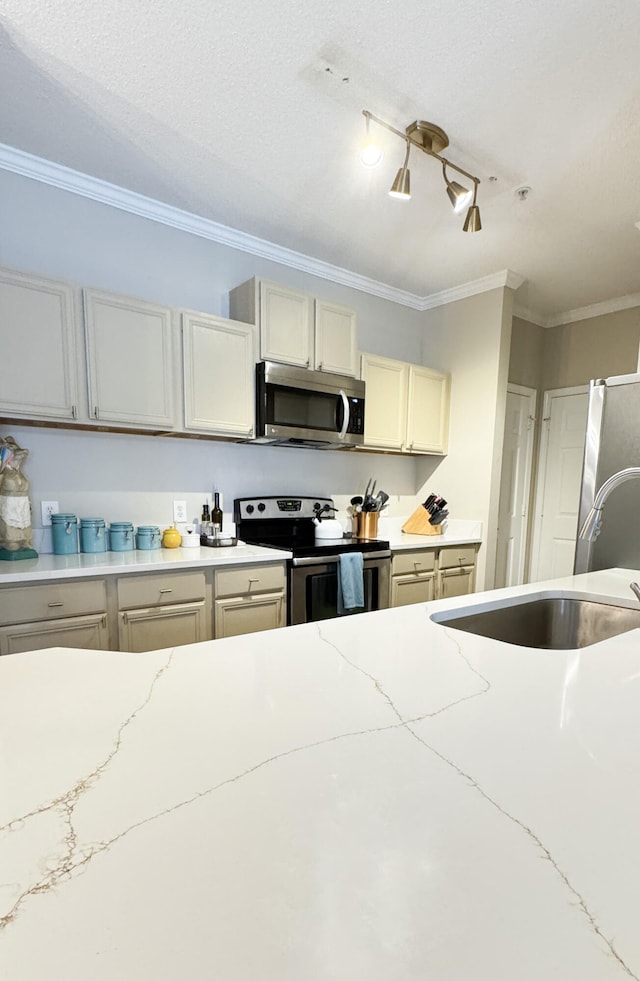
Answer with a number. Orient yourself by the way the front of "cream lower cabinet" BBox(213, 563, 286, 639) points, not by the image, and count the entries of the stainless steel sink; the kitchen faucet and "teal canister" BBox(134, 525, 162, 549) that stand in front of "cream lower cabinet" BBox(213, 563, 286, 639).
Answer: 2

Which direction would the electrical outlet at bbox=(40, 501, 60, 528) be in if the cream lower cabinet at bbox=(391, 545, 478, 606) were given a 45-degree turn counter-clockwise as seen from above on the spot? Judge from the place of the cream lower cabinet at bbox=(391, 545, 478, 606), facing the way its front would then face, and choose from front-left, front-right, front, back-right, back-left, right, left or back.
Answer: back-right

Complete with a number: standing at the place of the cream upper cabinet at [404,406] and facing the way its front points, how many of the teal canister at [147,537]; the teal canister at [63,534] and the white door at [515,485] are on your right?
2

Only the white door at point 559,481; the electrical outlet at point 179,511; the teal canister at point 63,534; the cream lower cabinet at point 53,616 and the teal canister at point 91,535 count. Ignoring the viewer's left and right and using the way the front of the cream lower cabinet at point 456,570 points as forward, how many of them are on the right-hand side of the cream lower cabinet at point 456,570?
4

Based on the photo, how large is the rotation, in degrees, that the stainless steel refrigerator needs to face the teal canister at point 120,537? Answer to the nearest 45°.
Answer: approximately 45° to its left

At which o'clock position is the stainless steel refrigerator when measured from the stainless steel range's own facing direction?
The stainless steel refrigerator is roughly at 11 o'clock from the stainless steel range.

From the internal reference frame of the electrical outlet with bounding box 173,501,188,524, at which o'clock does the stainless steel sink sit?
The stainless steel sink is roughly at 11 o'clock from the electrical outlet.

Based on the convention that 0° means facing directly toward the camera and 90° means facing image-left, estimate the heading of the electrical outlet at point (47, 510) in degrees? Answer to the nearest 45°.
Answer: approximately 0°
